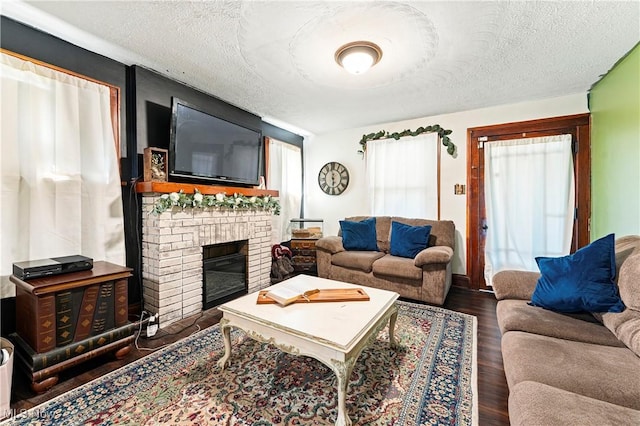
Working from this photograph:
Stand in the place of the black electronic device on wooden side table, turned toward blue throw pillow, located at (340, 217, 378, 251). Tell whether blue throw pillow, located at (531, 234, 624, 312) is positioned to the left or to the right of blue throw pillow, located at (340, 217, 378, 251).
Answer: right

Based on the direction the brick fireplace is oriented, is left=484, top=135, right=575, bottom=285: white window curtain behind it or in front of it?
in front

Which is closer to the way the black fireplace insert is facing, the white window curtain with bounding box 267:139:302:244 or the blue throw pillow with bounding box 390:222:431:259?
the blue throw pillow

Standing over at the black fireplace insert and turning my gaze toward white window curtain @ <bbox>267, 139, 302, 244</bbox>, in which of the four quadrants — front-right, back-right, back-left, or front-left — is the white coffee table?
back-right

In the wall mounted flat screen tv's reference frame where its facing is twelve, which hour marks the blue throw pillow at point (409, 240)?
The blue throw pillow is roughly at 11 o'clock from the wall mounted flat screen tv.

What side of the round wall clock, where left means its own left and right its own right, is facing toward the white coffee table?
front

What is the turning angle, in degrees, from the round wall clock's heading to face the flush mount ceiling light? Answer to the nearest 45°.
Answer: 0° — it already faces it
